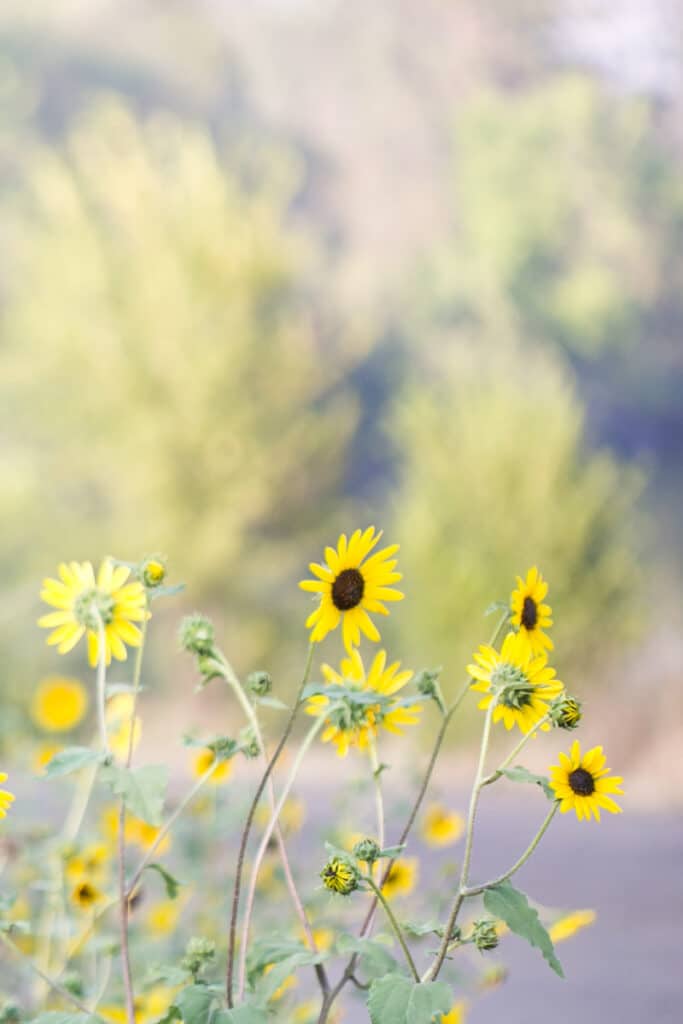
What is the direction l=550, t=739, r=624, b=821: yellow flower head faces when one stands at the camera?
facing the viewer
